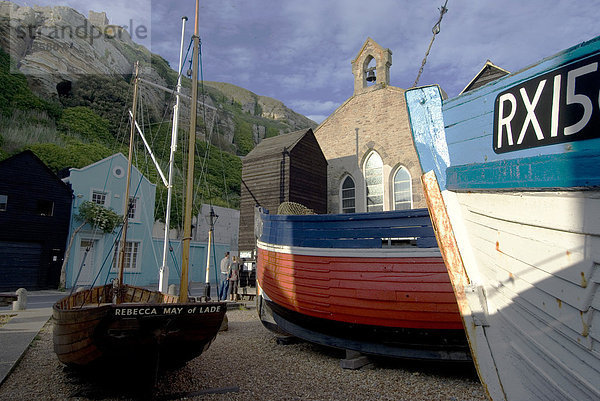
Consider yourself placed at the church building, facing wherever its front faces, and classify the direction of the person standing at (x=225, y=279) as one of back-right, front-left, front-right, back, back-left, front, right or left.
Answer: front-right

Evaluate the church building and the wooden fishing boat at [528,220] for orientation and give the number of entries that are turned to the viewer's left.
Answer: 1

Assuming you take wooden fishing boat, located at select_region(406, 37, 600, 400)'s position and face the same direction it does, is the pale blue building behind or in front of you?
in front

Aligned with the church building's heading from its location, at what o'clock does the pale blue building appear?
The pale blue building is roughly at 3 o'clock from the church building.

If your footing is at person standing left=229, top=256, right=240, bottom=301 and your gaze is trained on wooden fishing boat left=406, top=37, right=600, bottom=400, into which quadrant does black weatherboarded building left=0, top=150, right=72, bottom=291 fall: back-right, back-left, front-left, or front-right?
back-right

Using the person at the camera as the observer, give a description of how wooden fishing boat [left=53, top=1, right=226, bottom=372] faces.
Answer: facing away from the viewer and to the left of the viewer

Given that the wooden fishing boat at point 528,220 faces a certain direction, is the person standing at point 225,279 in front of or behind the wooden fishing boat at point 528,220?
in front

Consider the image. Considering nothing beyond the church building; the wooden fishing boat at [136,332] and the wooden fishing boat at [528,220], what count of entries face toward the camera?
1

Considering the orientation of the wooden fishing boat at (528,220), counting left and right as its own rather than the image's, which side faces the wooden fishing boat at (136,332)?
front

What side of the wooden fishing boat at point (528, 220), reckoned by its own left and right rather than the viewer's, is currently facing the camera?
left

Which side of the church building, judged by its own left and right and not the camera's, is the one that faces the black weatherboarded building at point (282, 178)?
right

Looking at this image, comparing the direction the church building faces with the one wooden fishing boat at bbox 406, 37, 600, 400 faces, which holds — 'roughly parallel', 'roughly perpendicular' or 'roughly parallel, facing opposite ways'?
roughly perpendicular

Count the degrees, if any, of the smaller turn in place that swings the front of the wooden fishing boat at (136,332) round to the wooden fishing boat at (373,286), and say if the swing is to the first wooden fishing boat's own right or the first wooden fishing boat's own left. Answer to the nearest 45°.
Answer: approximately 135° to the first wooden fishing boat's own right
